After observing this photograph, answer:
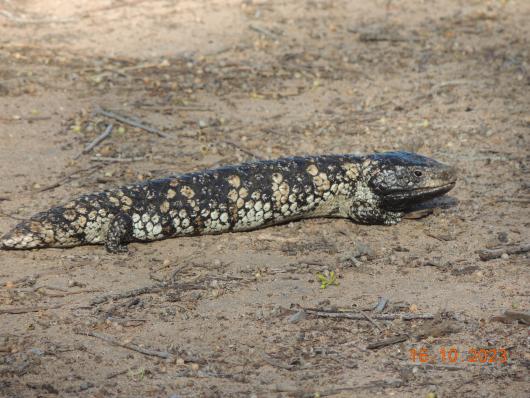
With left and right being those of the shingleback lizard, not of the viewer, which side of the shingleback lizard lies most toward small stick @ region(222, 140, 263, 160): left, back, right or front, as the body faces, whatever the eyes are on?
left

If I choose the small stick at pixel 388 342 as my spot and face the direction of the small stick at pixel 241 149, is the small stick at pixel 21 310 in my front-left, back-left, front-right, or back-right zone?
front-left

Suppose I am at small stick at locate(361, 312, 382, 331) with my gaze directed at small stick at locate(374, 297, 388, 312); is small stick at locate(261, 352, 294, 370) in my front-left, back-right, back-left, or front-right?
back-left

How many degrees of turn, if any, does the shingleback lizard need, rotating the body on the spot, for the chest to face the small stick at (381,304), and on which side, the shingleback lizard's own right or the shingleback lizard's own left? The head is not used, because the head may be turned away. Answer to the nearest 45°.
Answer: approximately 45° to the shingleback lizard's own right

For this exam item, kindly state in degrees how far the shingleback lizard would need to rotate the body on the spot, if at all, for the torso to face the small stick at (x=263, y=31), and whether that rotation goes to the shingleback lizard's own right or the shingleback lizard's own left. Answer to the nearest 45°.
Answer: approximately 90° to the shingleback lizard's own left

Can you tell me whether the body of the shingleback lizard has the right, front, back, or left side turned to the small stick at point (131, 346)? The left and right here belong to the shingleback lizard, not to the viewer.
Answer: right

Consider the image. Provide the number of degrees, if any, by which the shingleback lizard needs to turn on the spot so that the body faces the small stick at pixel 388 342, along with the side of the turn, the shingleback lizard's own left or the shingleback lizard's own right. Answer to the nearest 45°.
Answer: approximately 45° to the shingleback lizard's own right

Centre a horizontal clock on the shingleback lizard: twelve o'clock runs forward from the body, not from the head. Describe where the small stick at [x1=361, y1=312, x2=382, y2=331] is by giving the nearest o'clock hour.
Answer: The small stick is roughly at 2 o'clock from the shingleback lizard.

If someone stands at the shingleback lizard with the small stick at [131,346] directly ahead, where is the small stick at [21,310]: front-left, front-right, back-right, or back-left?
front-right

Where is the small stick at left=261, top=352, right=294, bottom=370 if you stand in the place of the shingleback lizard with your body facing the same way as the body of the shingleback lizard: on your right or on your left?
on your right

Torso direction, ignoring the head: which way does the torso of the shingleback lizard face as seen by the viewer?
to the viewer's right

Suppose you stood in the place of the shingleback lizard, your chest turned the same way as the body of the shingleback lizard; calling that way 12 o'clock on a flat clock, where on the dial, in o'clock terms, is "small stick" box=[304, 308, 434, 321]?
The small stick is roughly at 2 o'clock from the shingleback lizard.
